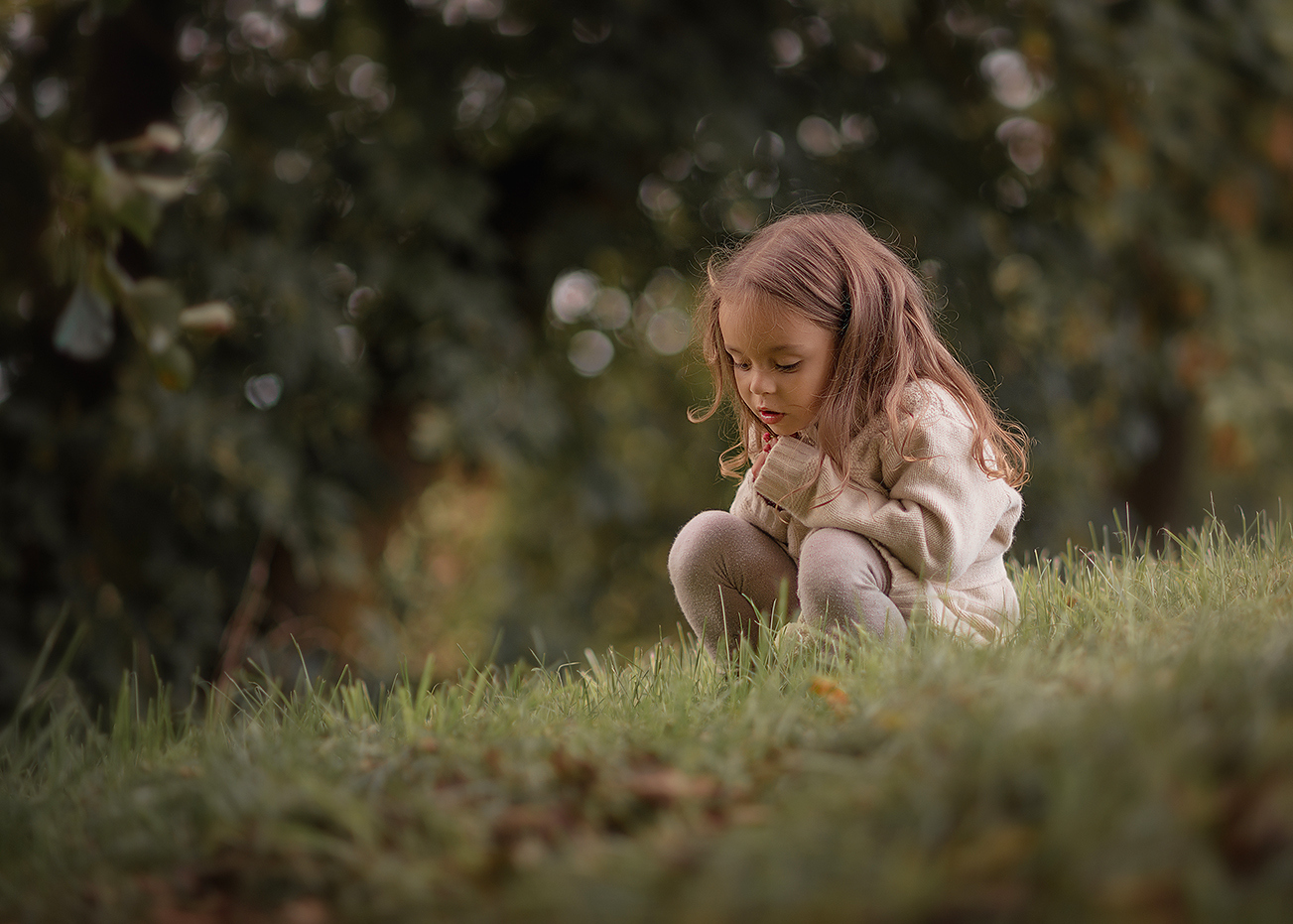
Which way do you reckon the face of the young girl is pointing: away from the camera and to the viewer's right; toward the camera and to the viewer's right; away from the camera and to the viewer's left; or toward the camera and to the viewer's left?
toward the camera and to the viewer's left

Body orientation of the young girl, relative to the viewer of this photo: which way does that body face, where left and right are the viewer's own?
facing the viewer and to the left of the viewer
